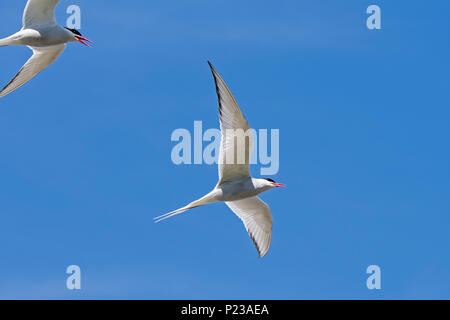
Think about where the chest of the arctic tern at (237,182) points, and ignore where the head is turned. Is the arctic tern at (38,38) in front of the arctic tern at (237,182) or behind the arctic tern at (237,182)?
behind

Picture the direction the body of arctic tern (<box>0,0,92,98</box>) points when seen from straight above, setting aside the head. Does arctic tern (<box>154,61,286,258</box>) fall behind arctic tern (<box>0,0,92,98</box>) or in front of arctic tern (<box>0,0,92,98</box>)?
in front

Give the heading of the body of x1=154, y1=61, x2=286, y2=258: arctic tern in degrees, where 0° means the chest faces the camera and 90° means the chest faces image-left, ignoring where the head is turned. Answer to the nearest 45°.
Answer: approximately 270°

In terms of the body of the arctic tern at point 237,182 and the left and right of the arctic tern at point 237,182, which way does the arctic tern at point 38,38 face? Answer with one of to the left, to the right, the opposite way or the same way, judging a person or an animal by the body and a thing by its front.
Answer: the same way

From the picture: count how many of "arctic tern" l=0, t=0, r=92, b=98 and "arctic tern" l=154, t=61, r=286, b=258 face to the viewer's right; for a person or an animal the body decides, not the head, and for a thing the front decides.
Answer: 2

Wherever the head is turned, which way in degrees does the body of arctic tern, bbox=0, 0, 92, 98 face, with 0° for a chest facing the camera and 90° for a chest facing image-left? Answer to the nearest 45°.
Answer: approximately 270°
